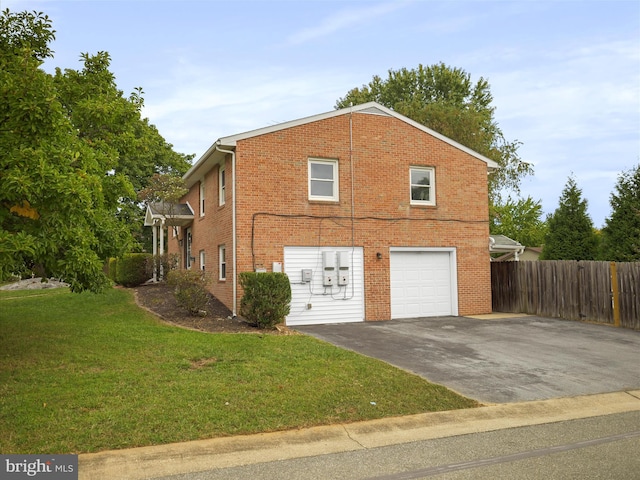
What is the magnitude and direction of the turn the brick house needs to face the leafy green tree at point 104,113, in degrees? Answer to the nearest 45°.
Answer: approximately 45° to its left

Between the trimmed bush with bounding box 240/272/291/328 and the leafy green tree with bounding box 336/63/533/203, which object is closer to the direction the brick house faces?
the trimmed bush

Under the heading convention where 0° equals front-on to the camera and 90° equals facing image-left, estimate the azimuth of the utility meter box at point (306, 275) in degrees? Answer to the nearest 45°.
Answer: approximately 0°

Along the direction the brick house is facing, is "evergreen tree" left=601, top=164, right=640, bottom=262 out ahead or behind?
behind

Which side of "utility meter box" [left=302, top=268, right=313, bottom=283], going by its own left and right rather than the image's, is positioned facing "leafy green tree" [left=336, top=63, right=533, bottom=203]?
back

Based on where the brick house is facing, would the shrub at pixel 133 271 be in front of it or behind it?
in front

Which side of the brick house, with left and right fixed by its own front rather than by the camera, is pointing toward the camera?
left

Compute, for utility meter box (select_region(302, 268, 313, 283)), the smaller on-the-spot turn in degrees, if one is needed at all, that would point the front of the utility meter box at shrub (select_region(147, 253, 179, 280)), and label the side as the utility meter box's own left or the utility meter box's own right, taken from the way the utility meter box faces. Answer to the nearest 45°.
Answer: approximately 135° to the utility meter box's own right

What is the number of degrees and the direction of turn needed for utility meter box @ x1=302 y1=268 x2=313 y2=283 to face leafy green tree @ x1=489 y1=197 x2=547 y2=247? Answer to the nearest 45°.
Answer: approximately 135° to its left
